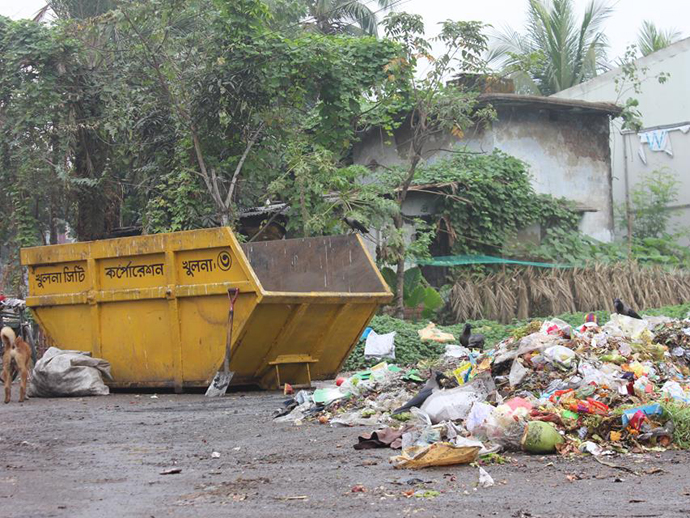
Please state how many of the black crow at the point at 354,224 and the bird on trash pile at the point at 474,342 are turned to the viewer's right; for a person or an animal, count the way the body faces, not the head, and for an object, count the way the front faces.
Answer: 0

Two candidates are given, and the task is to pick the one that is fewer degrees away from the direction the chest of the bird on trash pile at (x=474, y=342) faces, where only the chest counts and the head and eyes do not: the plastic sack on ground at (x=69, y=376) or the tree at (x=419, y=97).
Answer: the plastic sack on ground

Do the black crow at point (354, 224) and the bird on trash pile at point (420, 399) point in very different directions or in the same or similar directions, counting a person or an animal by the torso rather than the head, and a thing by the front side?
very different directions

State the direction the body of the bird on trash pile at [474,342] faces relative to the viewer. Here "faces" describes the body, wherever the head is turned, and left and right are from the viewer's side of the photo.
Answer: facing to the left of the viewer

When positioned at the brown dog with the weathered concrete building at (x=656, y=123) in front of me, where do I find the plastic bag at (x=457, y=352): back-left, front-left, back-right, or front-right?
front-right

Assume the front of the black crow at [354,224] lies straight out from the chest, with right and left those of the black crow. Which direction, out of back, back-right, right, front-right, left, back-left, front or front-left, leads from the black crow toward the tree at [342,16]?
right

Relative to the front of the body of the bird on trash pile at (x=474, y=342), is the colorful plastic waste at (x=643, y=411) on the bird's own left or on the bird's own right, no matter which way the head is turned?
on the bird's own left

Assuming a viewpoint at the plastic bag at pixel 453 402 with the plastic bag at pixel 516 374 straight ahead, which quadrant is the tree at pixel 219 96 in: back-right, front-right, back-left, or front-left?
front-left
